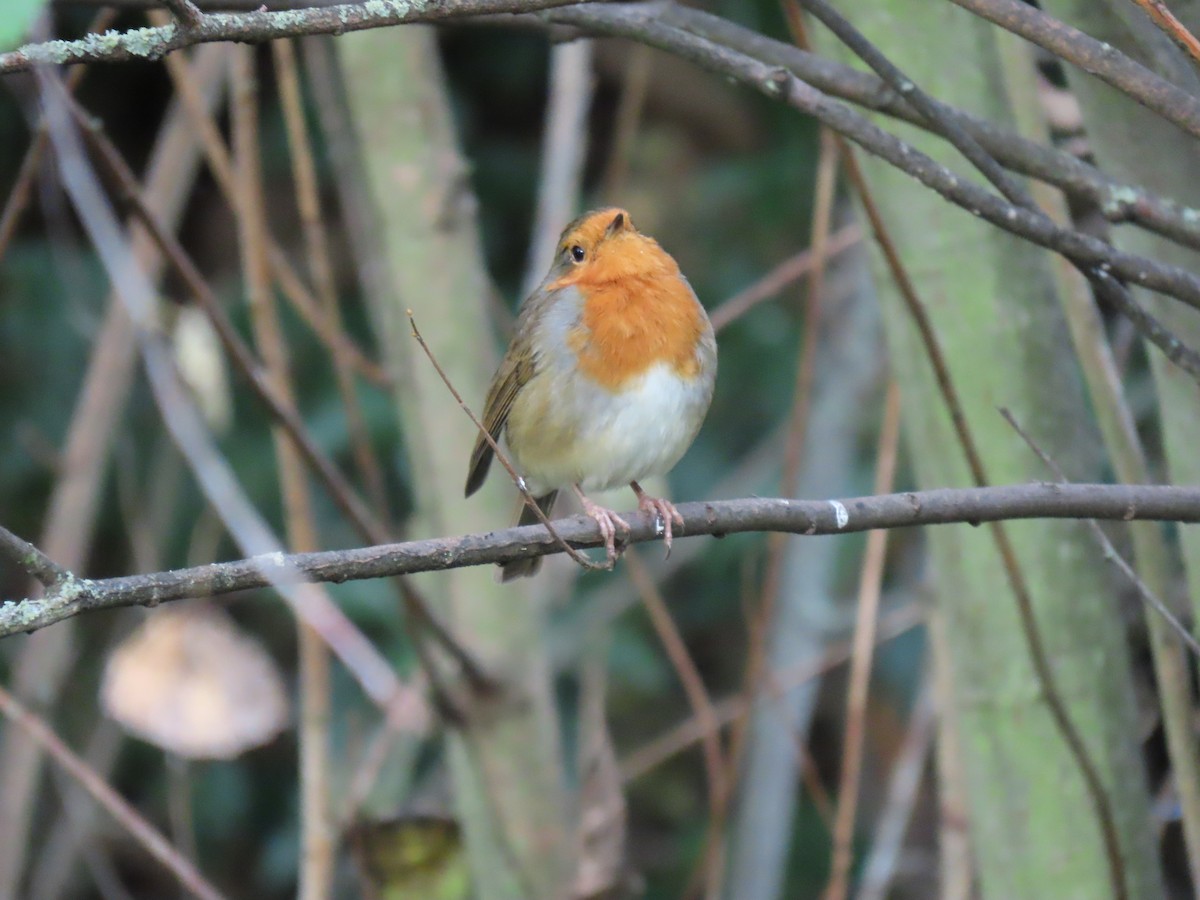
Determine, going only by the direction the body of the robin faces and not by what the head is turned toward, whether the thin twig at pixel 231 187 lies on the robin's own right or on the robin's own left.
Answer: on the robin's own right

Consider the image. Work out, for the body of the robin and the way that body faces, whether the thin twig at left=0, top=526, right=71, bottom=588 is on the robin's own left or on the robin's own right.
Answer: on the robin's own right

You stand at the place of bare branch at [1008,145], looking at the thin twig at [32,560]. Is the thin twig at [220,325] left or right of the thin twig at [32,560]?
right

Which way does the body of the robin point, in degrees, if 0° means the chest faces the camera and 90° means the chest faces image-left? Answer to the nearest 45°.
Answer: approximately 315°
